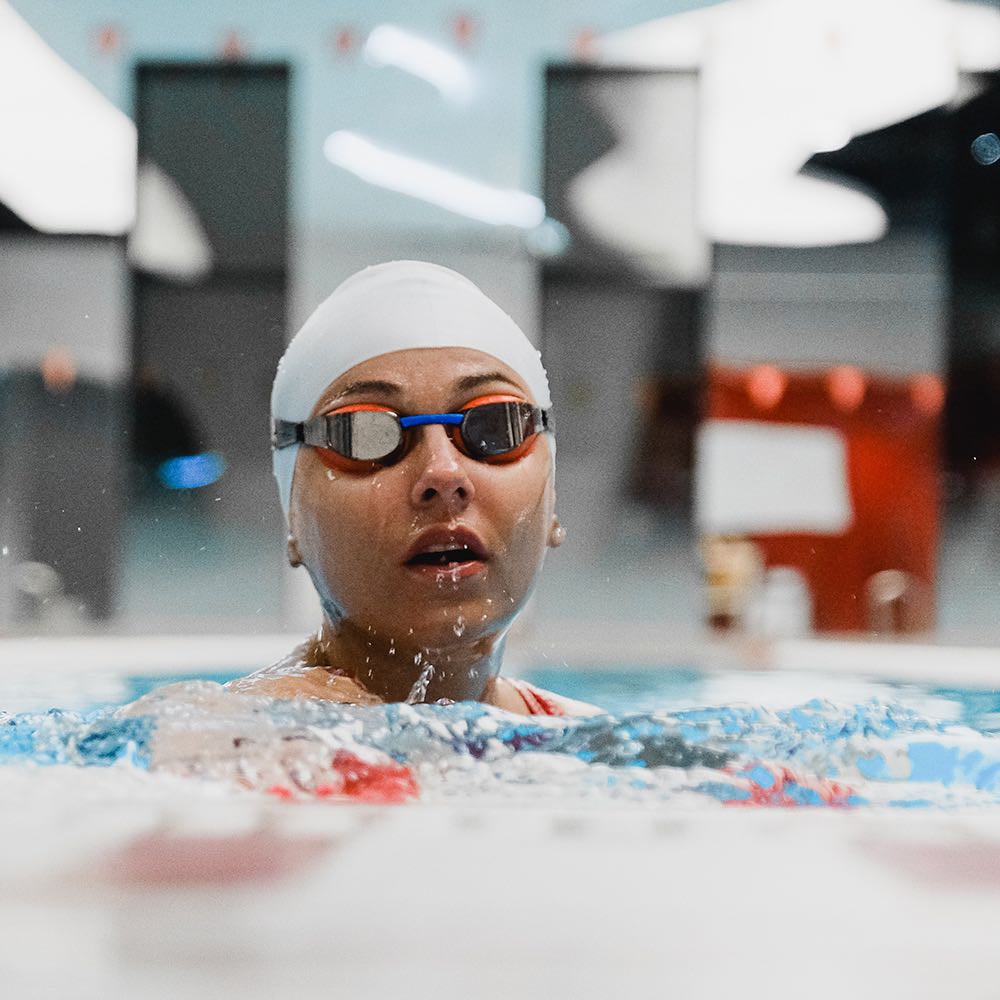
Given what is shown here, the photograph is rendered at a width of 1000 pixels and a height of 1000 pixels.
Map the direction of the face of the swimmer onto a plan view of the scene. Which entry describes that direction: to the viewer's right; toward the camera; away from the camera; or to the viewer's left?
toward the camera

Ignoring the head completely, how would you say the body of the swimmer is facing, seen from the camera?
toward the camera

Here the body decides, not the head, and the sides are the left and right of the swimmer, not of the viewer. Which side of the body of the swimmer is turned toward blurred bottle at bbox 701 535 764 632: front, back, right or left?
back
